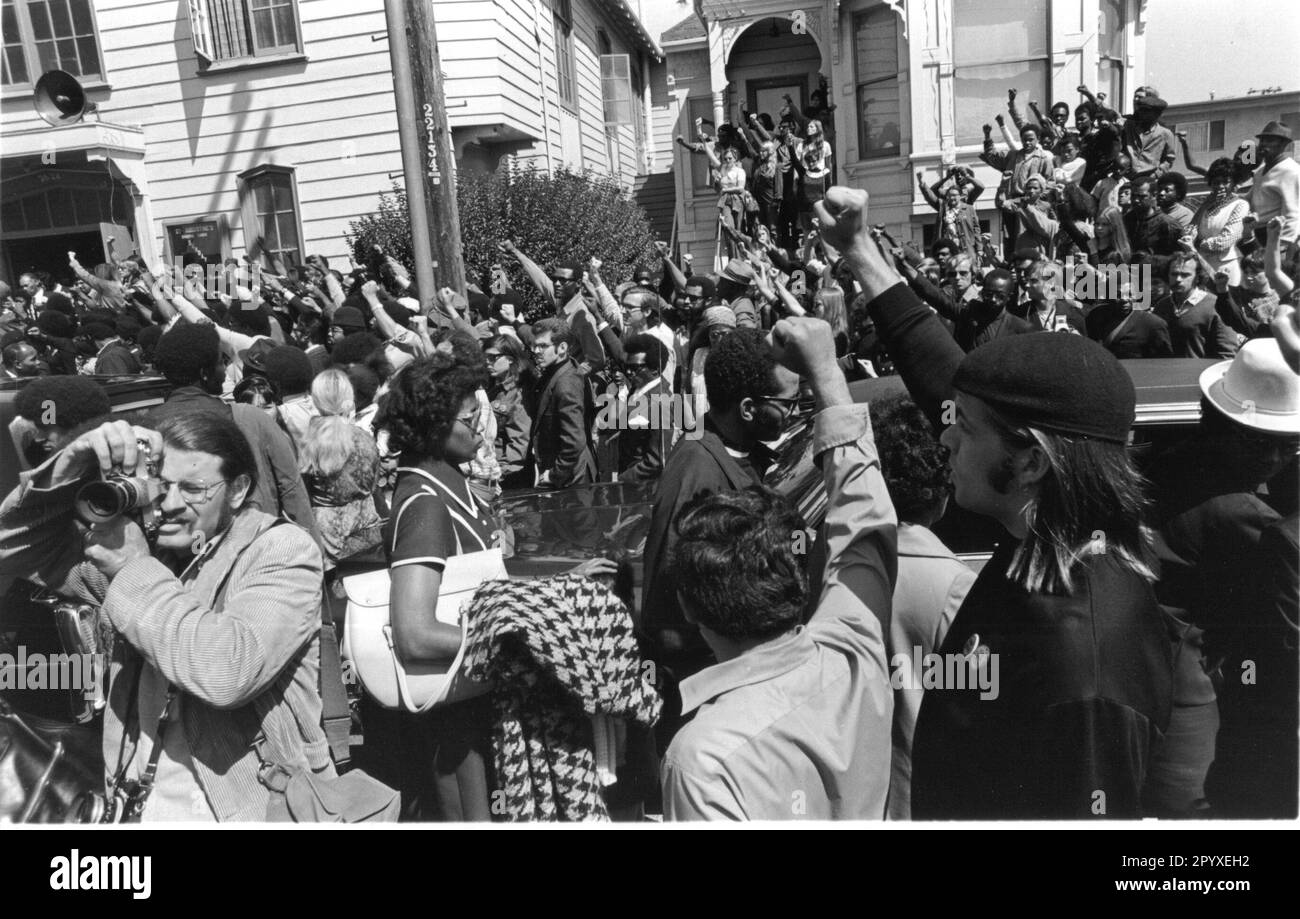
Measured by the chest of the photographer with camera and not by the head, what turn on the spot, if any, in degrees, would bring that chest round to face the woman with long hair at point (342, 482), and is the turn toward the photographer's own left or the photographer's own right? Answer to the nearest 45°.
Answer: approximately 135° to the photographer's own right

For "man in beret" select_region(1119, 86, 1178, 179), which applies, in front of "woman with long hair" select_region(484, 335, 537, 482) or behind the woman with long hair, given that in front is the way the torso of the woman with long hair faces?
behind

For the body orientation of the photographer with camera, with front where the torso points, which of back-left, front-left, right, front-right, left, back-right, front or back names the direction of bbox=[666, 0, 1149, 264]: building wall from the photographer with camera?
back

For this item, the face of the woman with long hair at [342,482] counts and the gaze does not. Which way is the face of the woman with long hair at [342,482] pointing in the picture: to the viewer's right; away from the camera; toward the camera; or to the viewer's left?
away from the camera

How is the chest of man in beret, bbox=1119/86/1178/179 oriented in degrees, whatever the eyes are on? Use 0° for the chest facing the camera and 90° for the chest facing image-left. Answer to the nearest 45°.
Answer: approximately 45°

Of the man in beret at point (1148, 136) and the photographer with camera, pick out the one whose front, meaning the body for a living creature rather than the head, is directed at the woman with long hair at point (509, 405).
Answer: the man in beret
